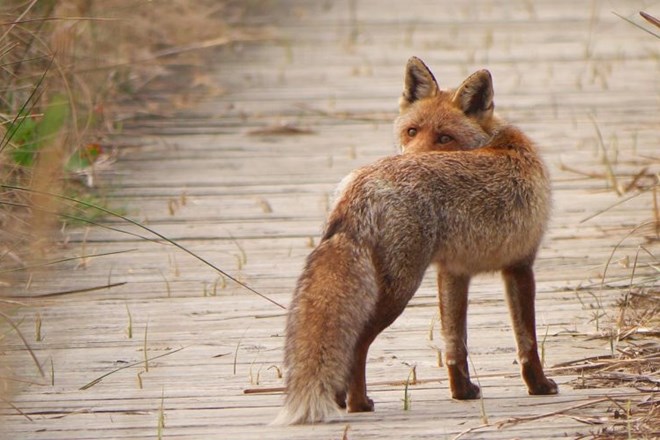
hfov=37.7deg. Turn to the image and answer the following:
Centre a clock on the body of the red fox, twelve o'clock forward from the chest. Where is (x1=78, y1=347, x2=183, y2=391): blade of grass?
The blade of grass is roughly at 8 o'clock from the red fox.

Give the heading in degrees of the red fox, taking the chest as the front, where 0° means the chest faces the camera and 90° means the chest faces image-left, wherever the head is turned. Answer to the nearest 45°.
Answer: approximately 225°
